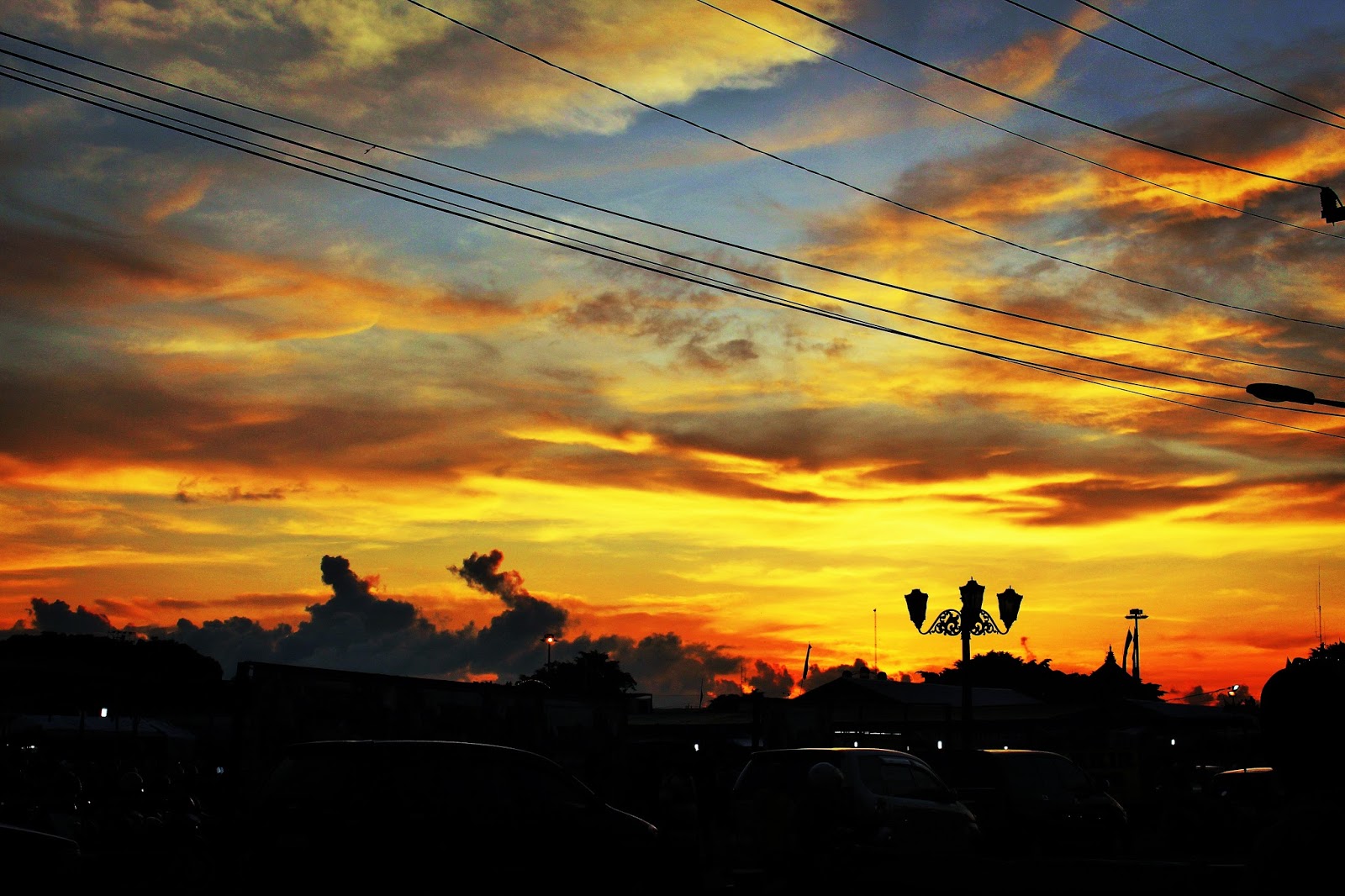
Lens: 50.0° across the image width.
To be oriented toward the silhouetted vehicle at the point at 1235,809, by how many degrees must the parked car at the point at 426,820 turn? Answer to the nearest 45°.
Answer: approximately 45° to its left

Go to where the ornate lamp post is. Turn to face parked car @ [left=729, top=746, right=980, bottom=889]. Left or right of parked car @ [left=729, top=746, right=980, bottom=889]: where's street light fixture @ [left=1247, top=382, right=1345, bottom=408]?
left

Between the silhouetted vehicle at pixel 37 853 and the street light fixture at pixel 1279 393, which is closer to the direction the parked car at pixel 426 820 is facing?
the street light fixture

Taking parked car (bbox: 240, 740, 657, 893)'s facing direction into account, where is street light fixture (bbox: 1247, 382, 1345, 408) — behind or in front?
in front

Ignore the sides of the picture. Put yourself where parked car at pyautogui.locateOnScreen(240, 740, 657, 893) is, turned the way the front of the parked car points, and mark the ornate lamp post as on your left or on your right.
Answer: on your left

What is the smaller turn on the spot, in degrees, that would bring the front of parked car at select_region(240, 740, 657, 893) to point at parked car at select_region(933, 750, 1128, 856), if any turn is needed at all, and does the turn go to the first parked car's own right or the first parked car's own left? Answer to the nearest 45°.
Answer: approximately 45° to the first parked car's own left

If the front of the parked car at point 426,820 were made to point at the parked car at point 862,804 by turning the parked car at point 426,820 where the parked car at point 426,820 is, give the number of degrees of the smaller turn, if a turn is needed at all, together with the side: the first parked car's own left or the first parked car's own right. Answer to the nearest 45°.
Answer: approximately 45° to the first parked car's own left

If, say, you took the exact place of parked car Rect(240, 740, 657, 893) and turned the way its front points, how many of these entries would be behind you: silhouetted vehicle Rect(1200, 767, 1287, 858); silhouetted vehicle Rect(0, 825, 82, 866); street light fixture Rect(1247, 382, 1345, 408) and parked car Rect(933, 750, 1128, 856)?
1

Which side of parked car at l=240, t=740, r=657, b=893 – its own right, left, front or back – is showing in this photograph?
right

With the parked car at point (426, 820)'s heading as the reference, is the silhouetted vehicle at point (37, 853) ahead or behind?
behind
